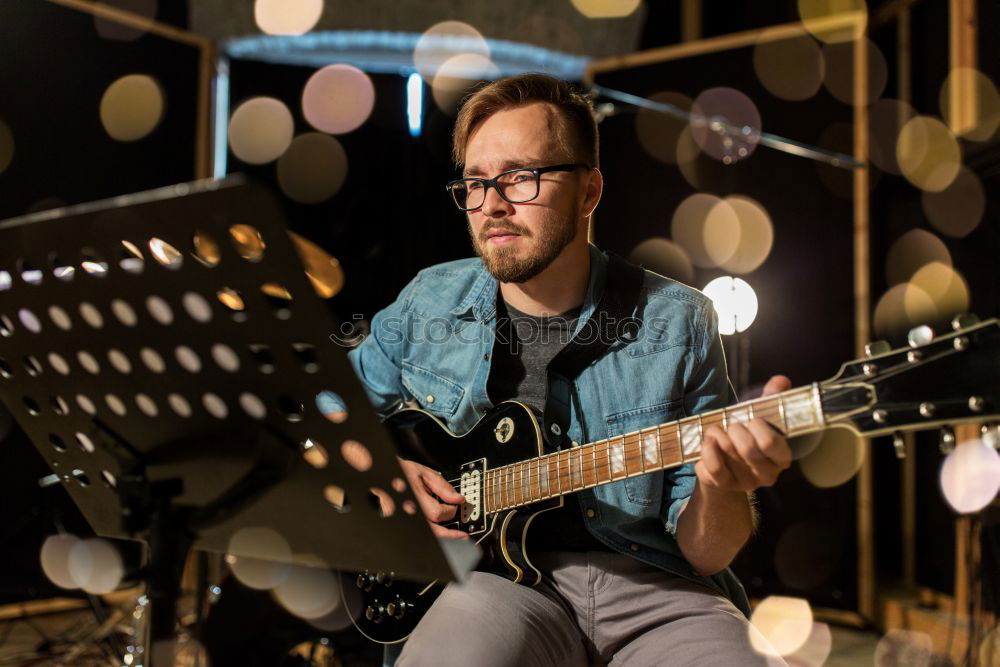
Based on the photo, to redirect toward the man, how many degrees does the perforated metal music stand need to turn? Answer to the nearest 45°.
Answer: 0° — it already faces them

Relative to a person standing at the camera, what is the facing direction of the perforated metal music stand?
facing away from the viewer and to the right of the viewer

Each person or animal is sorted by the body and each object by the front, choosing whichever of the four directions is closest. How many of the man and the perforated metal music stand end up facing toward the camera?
1

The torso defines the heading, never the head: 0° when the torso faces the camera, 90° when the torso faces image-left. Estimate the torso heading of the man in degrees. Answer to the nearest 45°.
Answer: approximately 0°

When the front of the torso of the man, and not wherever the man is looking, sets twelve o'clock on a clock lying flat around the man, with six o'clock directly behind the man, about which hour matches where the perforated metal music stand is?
The perforated metal music stand is roughly at 1 o'clock from the man.
